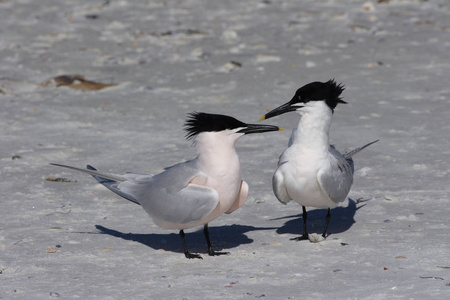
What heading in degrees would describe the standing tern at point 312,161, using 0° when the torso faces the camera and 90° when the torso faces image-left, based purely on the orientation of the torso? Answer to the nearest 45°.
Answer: approximately 45°

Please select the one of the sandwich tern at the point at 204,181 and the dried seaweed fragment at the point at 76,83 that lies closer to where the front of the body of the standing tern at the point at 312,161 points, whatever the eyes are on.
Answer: the sandwich tern

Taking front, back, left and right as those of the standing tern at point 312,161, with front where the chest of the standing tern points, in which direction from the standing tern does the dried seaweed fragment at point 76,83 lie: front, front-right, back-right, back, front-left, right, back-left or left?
right
